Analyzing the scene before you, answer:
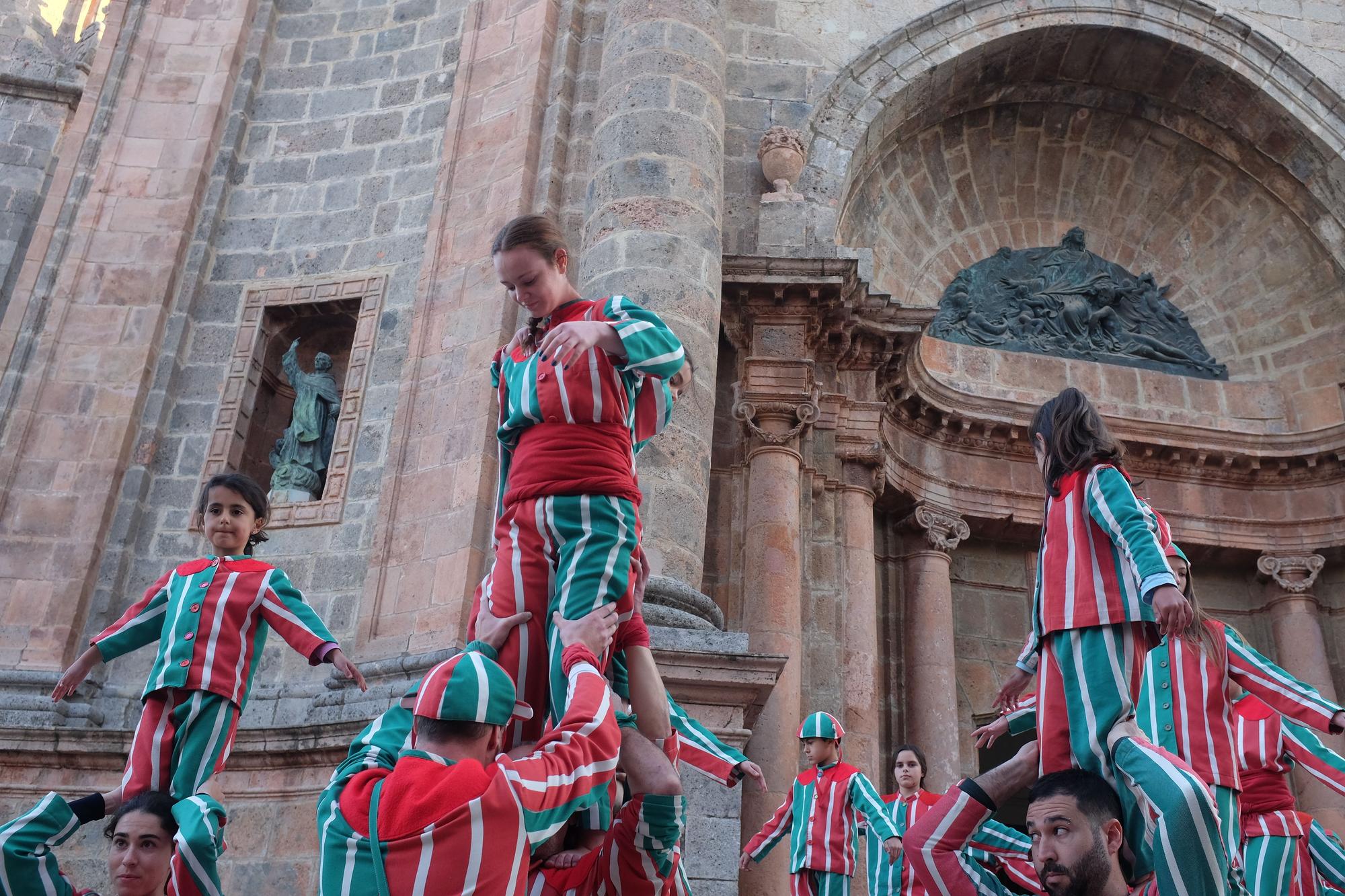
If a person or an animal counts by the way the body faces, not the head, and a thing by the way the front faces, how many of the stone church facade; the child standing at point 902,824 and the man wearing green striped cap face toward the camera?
2

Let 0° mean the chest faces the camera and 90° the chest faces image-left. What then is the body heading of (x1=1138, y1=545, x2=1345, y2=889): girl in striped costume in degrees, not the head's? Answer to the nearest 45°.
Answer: approximately 45°

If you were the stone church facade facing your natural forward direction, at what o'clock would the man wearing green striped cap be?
The man wearing green striped cap is roughly at 12 o'clock from the stone church facade.

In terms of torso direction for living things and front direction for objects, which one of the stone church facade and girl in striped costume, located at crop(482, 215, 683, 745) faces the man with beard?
the stone church facade

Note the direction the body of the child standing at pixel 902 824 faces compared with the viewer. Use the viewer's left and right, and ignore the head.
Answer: facing the viewer

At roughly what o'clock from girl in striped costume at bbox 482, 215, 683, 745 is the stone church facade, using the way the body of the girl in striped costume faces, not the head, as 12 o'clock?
The stone church facade is roughly at 5 o'clock from the girl in striped costume.

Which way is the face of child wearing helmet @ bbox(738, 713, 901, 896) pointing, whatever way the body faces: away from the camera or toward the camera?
toward the camera

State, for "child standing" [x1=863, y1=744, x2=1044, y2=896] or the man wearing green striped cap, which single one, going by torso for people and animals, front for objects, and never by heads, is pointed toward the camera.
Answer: the child standing

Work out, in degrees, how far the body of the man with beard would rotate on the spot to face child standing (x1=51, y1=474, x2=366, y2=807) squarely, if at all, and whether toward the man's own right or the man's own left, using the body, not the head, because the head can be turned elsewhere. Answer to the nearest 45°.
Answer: approximately 45° to the man's own right

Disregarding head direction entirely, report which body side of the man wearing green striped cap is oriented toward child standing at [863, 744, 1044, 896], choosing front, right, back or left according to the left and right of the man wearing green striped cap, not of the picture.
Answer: front

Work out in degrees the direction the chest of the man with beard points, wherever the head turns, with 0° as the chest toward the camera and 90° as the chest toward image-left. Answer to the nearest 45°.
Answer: approximately 45°

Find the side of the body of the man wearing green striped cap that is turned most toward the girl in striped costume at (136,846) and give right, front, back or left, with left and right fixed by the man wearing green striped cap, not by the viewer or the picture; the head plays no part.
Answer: left

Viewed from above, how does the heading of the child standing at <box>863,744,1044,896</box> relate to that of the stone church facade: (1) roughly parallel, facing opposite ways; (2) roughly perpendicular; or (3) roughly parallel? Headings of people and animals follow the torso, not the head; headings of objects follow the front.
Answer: roughly parallel

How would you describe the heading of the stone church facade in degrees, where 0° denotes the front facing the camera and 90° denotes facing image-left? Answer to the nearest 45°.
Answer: approximately 0°

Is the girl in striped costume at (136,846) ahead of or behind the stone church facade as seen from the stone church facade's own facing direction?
ahead

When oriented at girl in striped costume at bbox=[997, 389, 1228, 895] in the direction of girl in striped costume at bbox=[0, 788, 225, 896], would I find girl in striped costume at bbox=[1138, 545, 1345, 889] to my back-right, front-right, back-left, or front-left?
back-right

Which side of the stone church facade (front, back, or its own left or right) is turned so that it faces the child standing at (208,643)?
front
